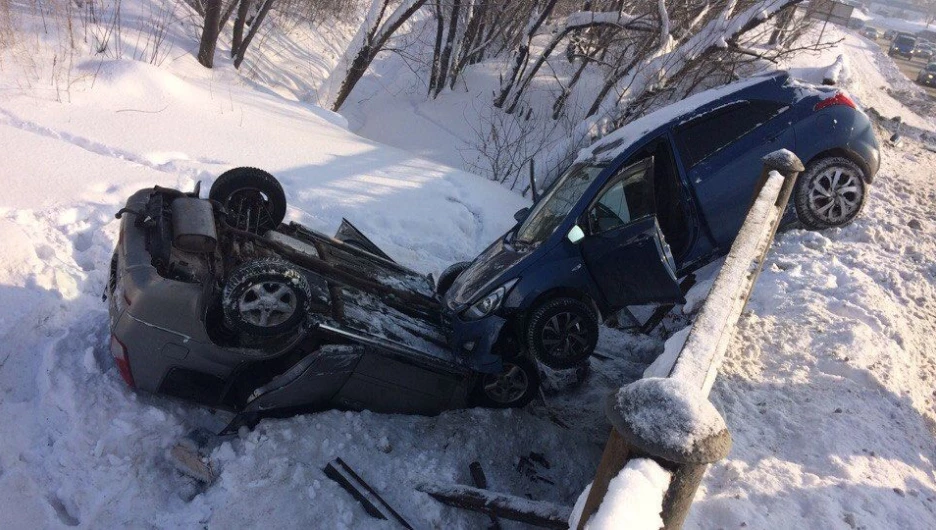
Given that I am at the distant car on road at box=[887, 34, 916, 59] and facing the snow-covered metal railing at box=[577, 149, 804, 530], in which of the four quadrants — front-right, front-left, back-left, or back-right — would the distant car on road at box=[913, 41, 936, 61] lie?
back-left

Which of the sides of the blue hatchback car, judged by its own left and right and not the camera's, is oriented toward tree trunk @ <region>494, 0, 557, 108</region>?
right

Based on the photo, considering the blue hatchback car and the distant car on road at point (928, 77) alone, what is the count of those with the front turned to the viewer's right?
0

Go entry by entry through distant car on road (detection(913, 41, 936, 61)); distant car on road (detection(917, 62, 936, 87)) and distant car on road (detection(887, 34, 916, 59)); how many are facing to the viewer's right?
0

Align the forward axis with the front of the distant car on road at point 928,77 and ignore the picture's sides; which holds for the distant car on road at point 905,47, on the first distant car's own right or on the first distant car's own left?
on the first distant car's own right

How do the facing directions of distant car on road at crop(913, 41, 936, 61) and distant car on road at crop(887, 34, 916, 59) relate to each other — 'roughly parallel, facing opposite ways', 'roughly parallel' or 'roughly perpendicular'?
roughly parallel

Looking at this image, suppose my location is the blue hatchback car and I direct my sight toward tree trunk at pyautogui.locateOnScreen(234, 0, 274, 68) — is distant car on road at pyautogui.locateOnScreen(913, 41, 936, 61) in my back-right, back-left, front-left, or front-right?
front-right

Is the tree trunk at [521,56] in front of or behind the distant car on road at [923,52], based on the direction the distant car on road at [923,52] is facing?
in front

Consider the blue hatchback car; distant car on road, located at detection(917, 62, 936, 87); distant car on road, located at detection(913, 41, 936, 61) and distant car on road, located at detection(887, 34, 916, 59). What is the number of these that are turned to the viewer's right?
0

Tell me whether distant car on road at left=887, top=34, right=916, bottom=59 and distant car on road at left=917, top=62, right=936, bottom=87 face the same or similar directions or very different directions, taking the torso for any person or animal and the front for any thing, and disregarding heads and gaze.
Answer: same or similar directions

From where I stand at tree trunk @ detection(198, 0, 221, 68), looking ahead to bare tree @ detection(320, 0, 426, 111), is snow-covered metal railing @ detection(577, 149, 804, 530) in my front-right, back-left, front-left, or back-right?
front-right

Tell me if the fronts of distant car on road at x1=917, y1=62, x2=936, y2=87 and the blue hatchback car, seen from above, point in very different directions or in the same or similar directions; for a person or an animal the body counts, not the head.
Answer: same or similar directions

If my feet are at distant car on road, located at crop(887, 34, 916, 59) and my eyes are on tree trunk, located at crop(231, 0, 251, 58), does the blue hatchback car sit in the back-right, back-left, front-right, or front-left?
front-left
